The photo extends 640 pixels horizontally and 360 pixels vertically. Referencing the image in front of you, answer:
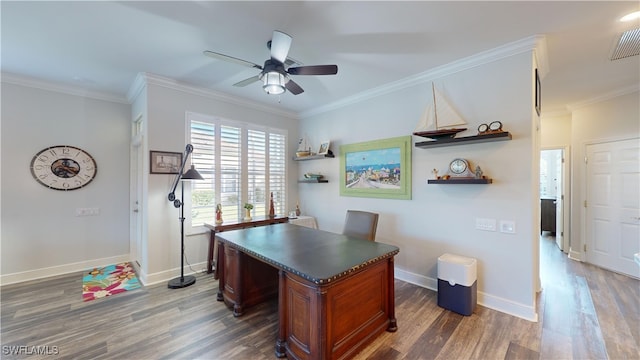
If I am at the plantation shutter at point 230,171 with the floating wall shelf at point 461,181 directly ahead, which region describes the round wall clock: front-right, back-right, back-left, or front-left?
back-right

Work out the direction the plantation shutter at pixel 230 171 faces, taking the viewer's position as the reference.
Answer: facing the viewer and to the right of the viewer

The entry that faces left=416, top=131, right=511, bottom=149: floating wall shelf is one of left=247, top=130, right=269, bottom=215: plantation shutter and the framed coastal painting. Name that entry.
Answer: the plantation shutter

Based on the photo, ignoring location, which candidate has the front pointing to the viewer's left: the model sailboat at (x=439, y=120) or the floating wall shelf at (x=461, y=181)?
the model sailboat

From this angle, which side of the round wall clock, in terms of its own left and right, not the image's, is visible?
front

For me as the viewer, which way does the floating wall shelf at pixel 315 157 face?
facing the viewer and to the left of the viewer

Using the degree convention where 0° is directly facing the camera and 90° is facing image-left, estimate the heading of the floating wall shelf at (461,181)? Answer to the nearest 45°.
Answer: approximately 0°

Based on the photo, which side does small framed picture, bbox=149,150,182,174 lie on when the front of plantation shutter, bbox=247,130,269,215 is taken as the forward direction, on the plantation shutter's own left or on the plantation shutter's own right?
on the plantation shutter's own right
